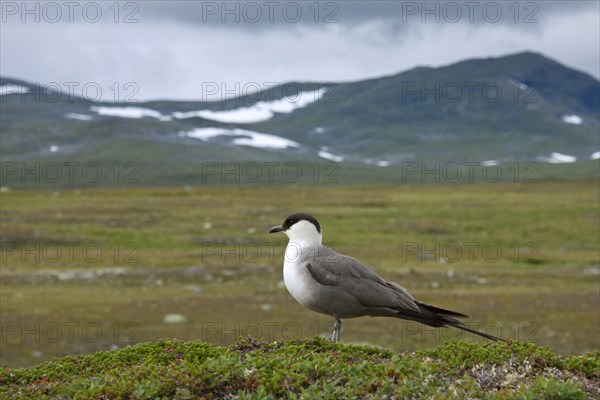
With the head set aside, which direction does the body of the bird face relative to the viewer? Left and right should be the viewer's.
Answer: facing to the left of the viewer
